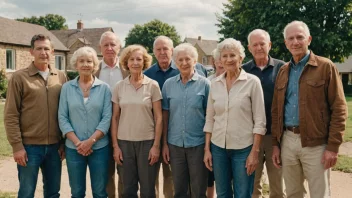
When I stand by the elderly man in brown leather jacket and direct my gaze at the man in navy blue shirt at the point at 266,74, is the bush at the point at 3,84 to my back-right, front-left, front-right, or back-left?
front-left

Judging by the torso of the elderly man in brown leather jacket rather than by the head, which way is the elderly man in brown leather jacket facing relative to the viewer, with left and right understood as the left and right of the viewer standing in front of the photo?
facing the viewer and to the left of the viewer

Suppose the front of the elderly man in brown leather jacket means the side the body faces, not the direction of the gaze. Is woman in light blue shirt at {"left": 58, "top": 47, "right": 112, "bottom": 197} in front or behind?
in front

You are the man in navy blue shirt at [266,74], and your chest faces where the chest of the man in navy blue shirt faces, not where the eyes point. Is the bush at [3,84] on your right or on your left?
on your right

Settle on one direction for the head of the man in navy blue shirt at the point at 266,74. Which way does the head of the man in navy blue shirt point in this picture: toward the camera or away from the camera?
toward the camera

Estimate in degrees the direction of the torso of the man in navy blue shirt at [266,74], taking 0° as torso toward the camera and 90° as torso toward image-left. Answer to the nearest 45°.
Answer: approximately 0°

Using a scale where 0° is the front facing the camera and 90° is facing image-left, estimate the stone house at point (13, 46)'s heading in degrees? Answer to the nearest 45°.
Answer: approximately 315°

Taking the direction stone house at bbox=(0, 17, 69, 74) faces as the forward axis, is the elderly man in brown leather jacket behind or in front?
in front

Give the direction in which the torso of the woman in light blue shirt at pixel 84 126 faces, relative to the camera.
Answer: toward the camera

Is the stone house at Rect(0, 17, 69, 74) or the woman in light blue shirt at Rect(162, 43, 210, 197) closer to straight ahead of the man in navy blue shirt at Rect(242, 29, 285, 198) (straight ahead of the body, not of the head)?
the woman in light blue shirt

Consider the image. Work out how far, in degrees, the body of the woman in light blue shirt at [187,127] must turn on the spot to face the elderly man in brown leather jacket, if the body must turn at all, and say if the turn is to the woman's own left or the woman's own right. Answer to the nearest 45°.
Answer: approximately 90° to the woman's own left

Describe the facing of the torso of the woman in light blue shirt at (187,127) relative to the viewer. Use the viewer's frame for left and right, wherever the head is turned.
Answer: facing the viewer
